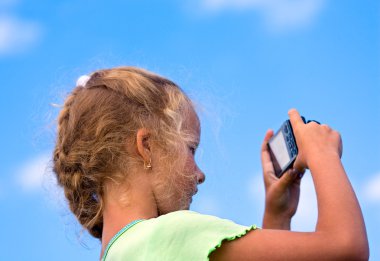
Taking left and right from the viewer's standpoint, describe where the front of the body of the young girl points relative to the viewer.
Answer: facing away from the viewer and to the right of the viewer

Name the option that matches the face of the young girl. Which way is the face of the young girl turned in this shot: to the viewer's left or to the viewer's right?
to the viewer's right
